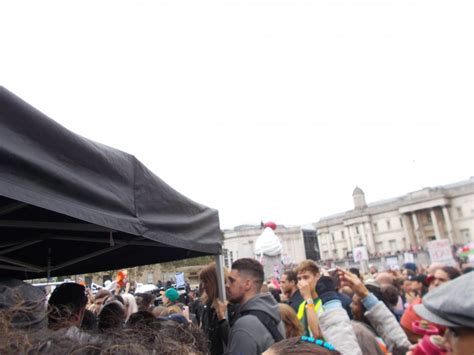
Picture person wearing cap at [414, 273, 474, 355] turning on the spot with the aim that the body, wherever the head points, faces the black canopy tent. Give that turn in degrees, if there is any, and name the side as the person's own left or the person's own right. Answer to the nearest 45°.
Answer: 0° — they already face it

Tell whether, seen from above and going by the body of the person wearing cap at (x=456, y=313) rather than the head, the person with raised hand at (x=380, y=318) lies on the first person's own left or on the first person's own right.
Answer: on the first person's own right

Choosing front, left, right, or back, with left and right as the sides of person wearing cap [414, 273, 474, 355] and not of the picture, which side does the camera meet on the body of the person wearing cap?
left
